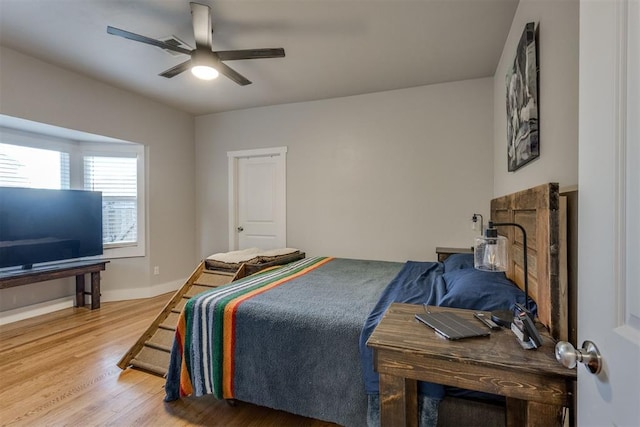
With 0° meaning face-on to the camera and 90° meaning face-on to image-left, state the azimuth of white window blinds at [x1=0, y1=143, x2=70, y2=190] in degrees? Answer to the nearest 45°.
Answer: approximately 315°

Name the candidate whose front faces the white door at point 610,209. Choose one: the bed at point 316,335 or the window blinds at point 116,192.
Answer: the window blinds

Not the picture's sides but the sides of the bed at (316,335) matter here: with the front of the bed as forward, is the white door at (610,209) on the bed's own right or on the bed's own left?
on the bed's own left

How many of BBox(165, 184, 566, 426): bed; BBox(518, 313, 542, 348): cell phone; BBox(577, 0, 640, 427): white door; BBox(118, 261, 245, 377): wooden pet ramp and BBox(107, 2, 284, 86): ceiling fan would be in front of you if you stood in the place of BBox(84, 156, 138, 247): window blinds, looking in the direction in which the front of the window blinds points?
5

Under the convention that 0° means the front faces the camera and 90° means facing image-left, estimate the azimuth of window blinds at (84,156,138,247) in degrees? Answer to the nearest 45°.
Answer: approximately 0°

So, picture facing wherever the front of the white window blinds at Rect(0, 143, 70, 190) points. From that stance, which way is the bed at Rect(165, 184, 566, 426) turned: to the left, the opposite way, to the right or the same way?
the opposite way

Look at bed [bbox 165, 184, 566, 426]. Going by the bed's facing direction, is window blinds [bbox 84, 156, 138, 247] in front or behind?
in front

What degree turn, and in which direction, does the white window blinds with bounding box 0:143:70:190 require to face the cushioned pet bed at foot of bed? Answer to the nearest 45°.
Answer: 0° — it already faces it

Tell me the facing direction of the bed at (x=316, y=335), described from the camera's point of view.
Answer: facing to the left of the viewer

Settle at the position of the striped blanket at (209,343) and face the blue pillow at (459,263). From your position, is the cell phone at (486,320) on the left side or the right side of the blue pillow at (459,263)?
right

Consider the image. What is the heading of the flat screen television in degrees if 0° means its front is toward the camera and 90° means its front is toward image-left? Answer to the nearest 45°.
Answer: approximately 315°

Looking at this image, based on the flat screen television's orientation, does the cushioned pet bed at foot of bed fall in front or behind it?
in front
